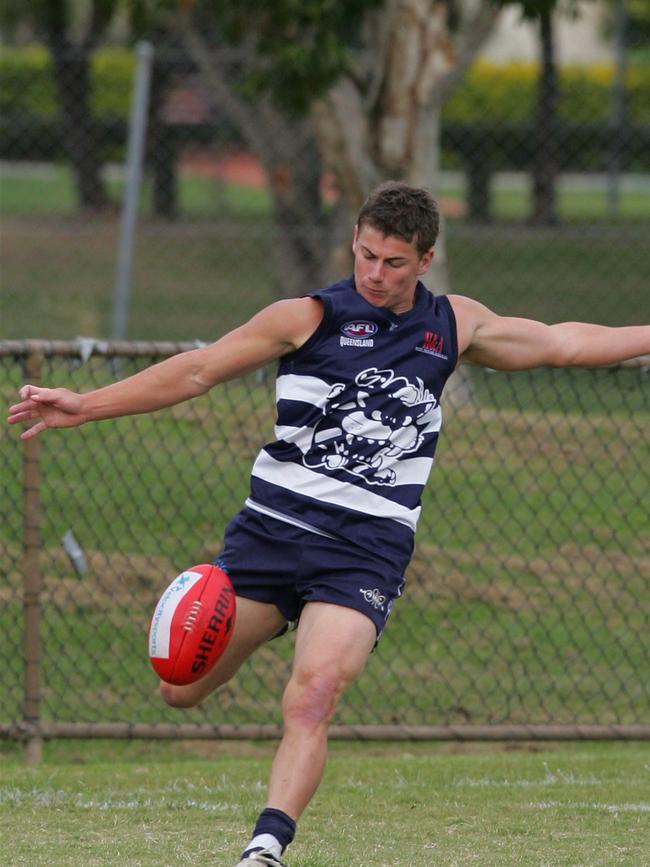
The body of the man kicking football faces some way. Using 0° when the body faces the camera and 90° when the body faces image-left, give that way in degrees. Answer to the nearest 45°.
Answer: approximately 0°

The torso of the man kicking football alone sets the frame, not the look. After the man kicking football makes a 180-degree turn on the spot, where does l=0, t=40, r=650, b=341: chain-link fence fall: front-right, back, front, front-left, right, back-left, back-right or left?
front

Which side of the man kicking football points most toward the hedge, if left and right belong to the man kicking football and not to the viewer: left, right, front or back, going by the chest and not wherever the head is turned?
back

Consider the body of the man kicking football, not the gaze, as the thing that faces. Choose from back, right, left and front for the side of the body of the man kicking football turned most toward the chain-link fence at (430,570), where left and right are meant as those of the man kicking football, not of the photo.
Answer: back
